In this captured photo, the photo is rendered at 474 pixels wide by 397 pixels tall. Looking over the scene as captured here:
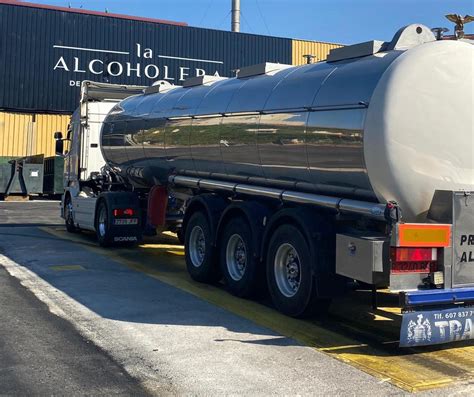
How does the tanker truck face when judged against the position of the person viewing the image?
facing away from the viewer and to the left of the viewer

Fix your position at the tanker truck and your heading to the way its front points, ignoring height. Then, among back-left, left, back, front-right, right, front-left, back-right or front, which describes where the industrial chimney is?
front-right
